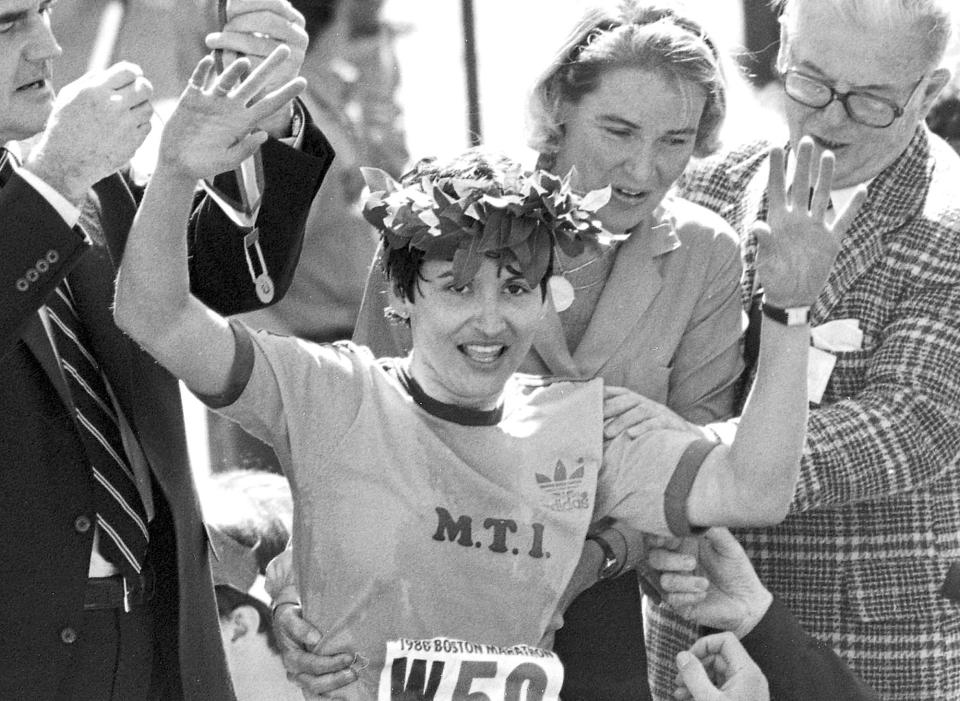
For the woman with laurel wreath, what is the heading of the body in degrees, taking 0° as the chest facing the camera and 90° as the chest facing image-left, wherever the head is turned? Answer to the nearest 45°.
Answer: approximately 0°

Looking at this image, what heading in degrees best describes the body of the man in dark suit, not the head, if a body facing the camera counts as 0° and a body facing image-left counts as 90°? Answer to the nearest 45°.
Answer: approximately 315°

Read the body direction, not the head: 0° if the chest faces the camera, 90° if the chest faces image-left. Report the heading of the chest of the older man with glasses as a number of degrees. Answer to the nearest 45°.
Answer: approximately 45°

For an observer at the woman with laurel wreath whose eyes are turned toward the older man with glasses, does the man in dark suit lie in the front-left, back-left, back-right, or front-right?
back-left

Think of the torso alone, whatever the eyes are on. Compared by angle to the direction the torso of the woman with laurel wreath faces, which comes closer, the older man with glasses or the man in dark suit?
the man in dark suit

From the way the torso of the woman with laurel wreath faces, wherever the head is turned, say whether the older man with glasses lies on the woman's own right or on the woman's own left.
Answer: on the woman's own left

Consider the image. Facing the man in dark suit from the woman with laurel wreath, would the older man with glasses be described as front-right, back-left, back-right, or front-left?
back-right

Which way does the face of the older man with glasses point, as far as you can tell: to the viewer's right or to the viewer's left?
to the viewer's left

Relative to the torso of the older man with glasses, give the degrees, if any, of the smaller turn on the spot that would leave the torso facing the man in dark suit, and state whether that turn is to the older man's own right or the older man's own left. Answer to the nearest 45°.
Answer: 0° — they already face them

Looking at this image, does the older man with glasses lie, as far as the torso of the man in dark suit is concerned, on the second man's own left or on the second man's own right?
on the second man's own left
